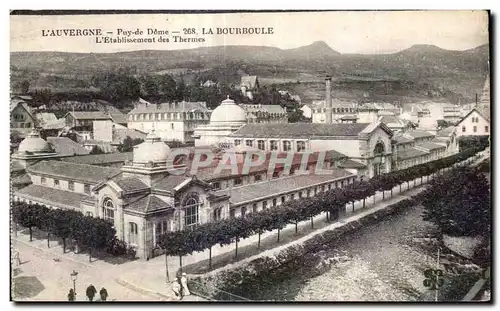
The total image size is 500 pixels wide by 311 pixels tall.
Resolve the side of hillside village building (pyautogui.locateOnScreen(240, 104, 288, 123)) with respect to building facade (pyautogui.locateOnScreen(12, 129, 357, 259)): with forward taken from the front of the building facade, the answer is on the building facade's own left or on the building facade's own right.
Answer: on the building facade's own left

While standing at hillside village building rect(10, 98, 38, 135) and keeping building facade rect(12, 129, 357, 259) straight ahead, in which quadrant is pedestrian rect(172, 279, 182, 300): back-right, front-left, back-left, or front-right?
front-right

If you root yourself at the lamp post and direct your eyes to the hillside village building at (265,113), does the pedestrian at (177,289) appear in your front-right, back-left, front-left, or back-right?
front-right

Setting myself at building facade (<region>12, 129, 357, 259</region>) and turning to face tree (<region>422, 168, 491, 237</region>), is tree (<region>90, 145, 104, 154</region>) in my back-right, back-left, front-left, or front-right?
back-left

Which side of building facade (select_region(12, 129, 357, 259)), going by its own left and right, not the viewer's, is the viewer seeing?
front

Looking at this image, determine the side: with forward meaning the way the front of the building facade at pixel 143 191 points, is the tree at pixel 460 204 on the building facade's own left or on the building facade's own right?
on the building facade's own left
